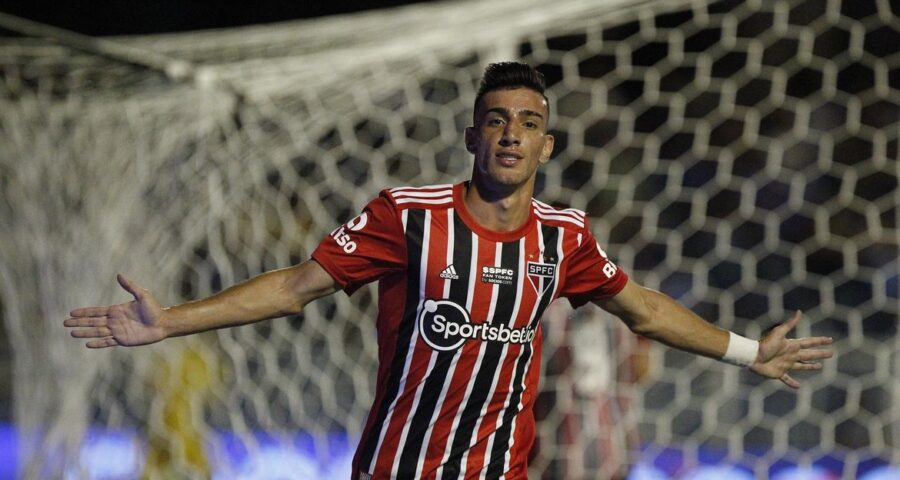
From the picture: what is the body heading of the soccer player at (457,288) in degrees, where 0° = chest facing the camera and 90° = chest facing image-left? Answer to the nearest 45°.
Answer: approximately 315°

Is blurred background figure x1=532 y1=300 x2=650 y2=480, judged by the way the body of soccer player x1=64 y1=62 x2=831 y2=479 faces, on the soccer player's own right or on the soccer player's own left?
on the soccer player's own left
